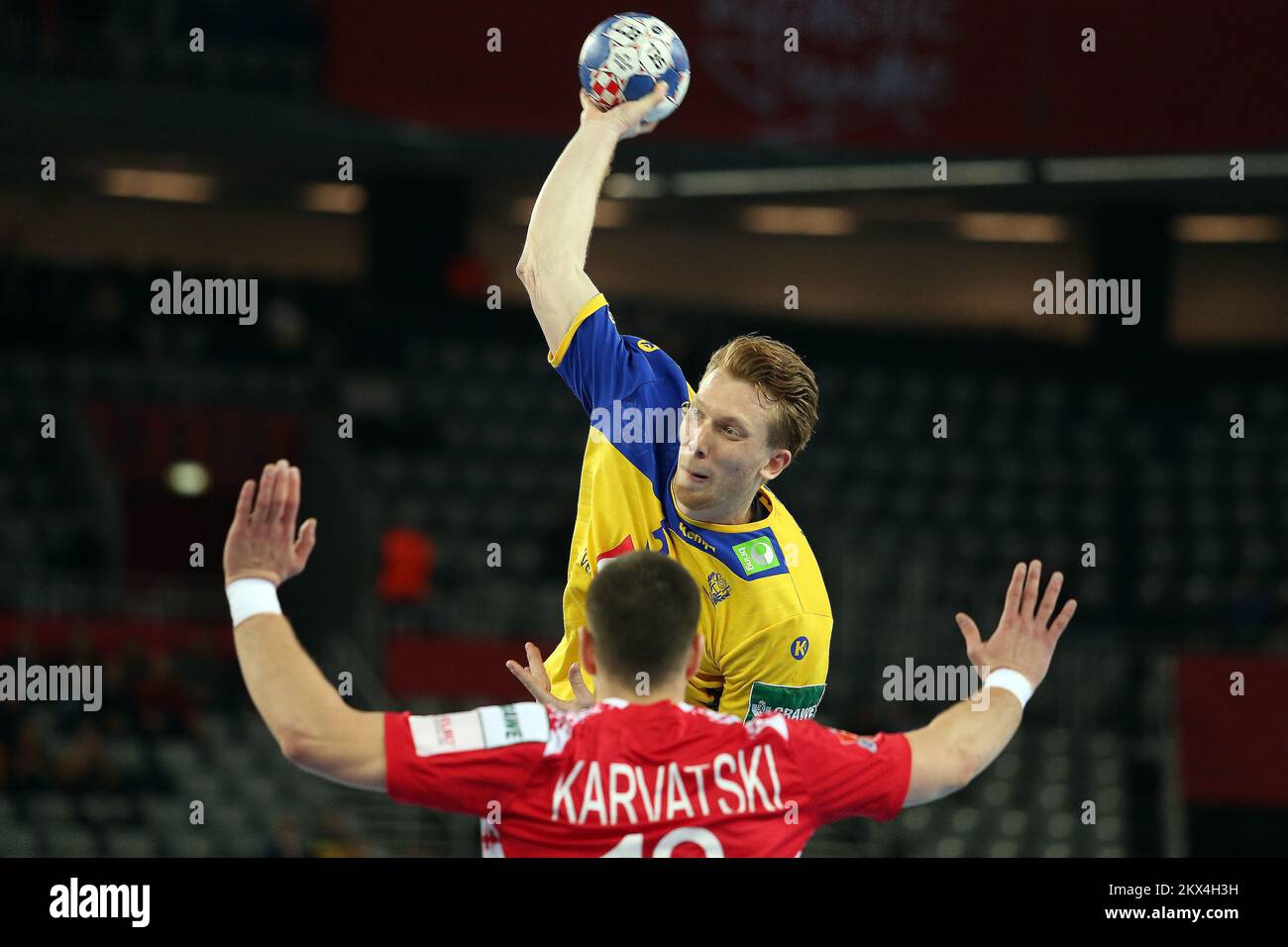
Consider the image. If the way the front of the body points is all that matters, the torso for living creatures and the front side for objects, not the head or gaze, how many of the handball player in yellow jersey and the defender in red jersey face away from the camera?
1

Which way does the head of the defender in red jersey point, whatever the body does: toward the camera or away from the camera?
away from the camera

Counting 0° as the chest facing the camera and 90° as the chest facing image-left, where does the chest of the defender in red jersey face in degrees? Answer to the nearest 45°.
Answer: approximately 180°

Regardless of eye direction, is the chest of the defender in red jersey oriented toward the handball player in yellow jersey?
yes

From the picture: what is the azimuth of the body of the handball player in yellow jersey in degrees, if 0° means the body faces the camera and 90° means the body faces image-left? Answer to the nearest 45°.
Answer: approximately 45°

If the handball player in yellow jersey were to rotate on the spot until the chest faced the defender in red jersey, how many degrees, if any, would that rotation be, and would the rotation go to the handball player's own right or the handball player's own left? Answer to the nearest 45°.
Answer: approximately 45° to the handball player's own left

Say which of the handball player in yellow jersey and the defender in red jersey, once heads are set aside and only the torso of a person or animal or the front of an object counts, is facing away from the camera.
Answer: the defender in red jersey

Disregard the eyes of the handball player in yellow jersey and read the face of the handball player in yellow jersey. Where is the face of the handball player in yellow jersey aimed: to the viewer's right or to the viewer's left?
to the viewer's left
